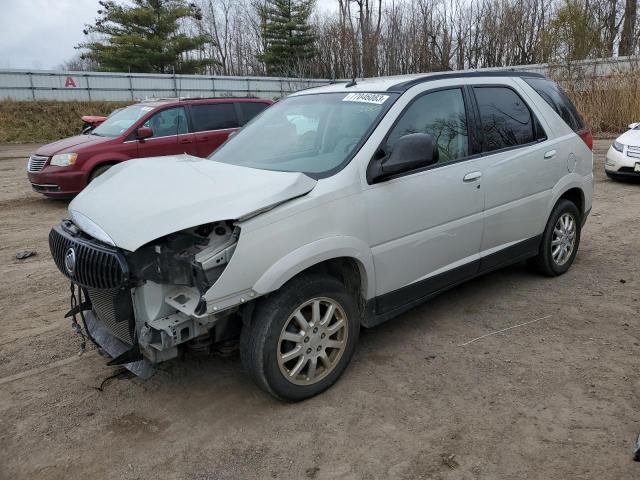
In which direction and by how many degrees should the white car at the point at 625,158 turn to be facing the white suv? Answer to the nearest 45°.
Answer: approximately 45° to its left

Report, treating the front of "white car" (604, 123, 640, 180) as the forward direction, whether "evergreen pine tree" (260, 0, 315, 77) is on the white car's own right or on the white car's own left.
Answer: on the white car's own right

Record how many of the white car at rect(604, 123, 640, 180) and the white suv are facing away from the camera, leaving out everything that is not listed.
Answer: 0

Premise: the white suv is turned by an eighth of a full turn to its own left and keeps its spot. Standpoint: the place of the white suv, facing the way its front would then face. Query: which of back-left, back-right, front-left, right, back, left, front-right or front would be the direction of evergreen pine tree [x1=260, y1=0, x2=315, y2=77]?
back

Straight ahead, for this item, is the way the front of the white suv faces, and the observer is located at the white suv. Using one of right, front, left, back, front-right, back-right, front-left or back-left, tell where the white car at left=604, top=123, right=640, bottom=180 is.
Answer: back

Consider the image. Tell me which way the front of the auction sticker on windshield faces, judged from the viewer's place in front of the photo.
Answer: facing the viewer and to the left of the viewer

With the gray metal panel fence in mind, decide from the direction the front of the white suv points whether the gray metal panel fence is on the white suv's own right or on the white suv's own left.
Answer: on the white suv's own right

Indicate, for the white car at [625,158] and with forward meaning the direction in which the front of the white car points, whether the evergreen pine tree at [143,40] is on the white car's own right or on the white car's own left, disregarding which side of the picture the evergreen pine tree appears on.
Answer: on the white car's own right

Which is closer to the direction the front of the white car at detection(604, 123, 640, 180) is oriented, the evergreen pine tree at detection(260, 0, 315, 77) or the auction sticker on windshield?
the auction sticker on windshield

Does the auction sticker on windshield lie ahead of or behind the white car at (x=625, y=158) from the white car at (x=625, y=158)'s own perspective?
ahead

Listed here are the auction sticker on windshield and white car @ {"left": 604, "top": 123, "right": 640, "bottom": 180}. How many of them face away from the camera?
0

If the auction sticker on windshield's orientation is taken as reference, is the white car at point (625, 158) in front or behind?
behind
